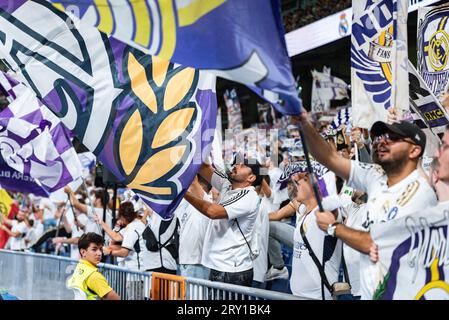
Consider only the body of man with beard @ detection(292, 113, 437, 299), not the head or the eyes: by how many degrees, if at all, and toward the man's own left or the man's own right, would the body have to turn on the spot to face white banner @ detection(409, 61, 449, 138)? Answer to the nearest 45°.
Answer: approximately 135° to the man's own right

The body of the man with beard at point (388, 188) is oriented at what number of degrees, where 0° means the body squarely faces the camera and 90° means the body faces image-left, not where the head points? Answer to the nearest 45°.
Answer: approximately 45°

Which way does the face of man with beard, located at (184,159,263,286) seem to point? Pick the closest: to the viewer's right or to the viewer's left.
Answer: to the viewer's left

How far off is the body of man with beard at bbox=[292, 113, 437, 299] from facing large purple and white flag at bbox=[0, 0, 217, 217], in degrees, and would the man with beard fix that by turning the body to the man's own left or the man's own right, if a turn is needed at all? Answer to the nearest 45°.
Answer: approximately 90° to the man's own right

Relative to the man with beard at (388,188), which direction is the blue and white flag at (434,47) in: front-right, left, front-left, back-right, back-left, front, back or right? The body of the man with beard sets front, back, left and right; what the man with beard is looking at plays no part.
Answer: back-right

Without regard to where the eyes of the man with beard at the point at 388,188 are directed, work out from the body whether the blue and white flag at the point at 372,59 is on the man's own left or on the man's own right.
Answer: on the man's own right

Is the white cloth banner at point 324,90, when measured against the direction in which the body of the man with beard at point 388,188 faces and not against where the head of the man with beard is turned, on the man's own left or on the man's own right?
on the man's own right

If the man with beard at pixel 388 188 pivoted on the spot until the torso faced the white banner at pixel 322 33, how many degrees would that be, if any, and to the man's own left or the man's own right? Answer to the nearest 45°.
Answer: approximately 135° to the man's own right

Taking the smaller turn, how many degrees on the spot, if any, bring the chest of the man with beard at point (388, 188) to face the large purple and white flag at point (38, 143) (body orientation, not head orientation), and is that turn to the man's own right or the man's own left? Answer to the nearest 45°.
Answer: approximately 90° to the man's own right

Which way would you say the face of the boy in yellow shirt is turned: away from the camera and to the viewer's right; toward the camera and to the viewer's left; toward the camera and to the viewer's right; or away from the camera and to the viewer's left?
toward the camera and to the viewer's right

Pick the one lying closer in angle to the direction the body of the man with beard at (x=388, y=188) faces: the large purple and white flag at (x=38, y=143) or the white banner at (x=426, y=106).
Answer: the large purple and white flag

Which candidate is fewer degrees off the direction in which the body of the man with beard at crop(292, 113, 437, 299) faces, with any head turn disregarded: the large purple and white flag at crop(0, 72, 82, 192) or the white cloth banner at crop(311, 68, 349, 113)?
the large purple and white flag
